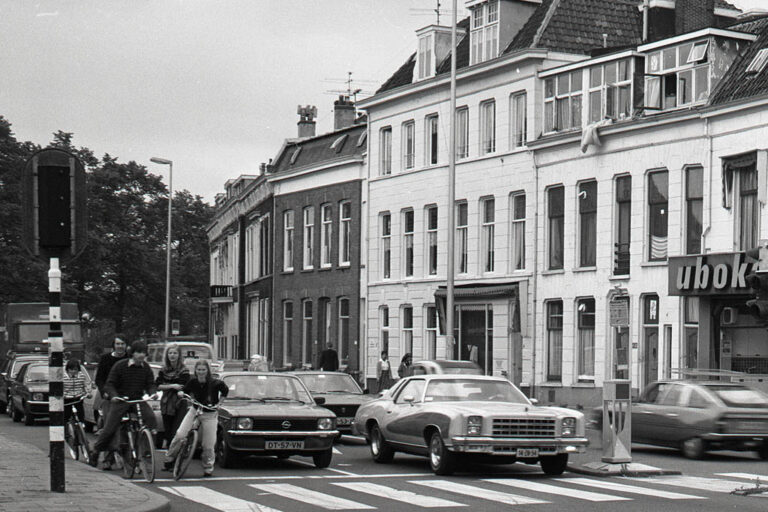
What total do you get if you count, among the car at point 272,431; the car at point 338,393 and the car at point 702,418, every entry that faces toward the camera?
2

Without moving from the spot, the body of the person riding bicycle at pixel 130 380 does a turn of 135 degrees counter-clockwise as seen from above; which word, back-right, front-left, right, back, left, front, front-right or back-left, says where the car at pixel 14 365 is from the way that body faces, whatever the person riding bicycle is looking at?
front-left

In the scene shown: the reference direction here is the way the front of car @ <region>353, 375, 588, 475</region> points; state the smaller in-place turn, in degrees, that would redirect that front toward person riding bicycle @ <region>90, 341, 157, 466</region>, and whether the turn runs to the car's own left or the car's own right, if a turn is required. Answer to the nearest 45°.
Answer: approximately 135° to the car's own right

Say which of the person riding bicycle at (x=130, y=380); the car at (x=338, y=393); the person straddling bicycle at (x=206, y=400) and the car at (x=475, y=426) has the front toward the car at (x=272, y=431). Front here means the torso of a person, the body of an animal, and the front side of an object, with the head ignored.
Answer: the car at (x=338, y=393)

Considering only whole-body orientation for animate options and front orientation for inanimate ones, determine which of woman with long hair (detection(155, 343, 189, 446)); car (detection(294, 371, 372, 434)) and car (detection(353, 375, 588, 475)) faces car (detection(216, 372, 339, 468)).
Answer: car (detection(294, 371, 372, 434))

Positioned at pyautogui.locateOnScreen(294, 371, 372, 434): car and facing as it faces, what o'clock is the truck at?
The truck is roughly at 5 o'clock from the car.

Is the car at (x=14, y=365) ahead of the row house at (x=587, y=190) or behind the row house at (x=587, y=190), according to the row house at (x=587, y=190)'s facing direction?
ahead

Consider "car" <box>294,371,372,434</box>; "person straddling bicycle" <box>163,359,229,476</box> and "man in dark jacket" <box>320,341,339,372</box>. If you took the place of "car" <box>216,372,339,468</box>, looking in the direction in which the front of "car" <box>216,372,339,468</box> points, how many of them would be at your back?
2

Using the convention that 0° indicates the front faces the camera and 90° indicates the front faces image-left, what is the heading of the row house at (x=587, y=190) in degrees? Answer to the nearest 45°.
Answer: approximately 45°
